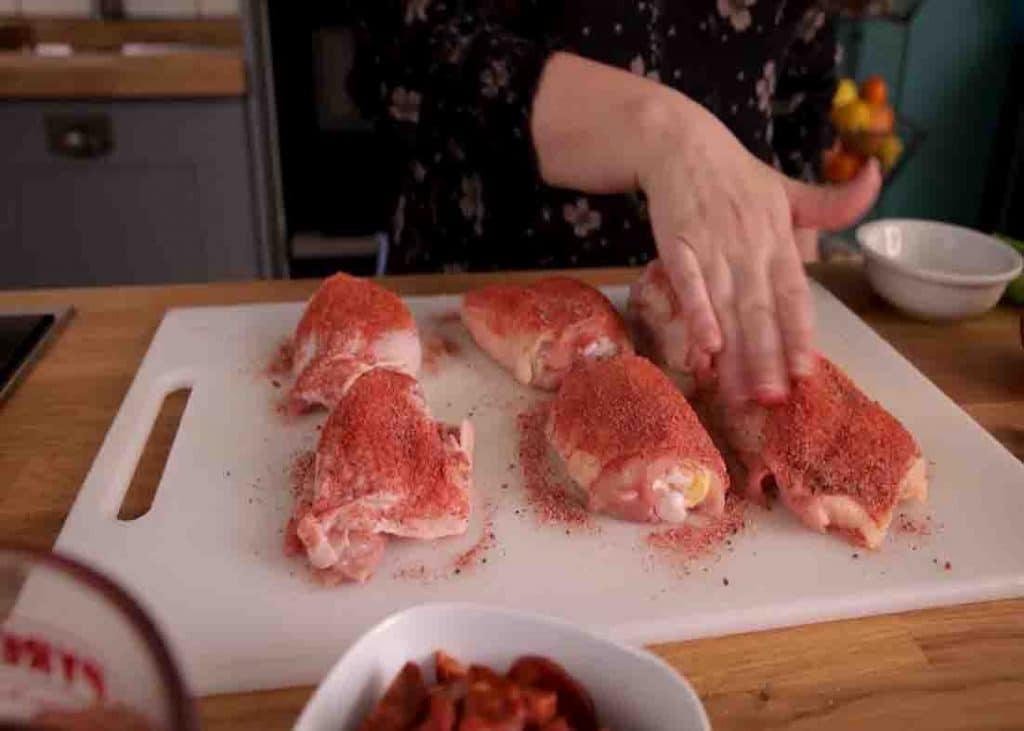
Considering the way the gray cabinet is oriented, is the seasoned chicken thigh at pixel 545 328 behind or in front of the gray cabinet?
in front

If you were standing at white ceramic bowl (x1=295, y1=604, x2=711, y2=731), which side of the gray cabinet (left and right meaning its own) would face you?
front

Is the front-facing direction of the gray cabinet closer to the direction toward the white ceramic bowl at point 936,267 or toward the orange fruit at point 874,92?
the white ceramic bowl

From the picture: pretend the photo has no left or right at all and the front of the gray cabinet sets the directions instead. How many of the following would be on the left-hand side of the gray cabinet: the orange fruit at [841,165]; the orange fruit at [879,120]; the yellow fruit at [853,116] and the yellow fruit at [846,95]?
4

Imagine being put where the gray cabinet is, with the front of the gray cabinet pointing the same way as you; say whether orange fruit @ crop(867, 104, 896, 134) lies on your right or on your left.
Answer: on your left

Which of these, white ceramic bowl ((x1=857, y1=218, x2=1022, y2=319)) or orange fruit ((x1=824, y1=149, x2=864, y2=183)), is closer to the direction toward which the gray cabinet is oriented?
the white ceramic bowl

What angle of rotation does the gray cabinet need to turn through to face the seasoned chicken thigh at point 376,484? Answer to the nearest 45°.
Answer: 0° — it already faces it

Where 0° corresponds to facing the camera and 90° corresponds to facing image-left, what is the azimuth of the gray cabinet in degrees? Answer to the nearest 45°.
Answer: approximately 0°

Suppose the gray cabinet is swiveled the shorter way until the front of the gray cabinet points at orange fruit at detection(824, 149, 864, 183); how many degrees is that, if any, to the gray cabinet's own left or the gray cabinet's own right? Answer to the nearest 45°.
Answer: approximately 90° to the gray cabinet's own left

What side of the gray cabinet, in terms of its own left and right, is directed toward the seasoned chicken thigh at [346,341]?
front

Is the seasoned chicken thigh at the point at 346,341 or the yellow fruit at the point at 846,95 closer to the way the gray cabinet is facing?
the seasoned chicken thigh

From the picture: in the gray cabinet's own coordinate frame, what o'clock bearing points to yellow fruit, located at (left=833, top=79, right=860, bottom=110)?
The yellow fruit is roughly at 9 o'clock from the gray cabinet.
